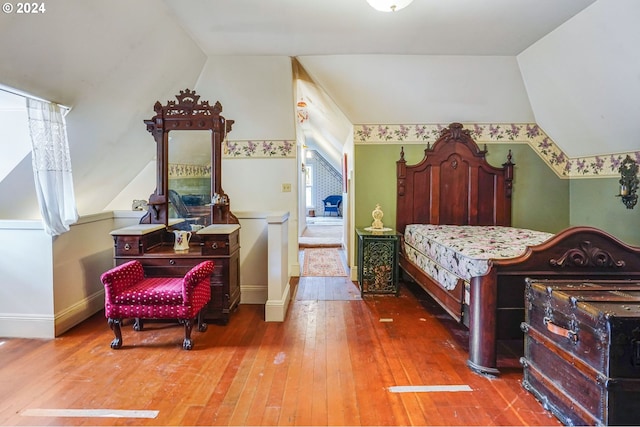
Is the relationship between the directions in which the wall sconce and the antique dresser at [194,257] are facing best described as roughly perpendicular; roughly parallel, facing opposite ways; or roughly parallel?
roughly perpendicular

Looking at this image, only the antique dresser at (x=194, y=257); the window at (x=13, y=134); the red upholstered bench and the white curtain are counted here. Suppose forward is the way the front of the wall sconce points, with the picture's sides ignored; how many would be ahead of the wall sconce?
4

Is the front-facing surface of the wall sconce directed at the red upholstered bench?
yes

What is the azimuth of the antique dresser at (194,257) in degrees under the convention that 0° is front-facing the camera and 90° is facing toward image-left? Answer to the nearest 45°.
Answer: approximately 0°

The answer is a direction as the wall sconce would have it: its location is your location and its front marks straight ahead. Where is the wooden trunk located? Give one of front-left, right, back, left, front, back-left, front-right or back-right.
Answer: front-left

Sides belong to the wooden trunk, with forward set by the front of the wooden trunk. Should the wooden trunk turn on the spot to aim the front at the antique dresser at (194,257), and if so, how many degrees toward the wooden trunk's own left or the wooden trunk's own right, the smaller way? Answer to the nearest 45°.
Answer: approximately 90° to the wooden trunk's own right

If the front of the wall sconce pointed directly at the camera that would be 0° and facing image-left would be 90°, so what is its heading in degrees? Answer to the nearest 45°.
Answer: approximately 45°
